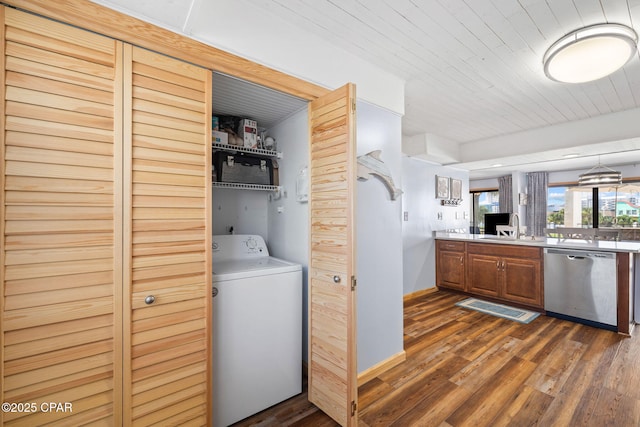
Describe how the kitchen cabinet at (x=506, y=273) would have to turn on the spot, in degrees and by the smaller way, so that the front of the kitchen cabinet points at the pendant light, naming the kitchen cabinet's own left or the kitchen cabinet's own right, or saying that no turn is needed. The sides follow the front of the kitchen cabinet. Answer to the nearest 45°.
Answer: approximately 180°

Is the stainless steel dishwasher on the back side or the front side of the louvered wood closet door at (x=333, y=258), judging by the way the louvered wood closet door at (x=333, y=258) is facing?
on the back side

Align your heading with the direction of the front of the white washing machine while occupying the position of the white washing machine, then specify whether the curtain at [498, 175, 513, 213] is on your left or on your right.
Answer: on your left

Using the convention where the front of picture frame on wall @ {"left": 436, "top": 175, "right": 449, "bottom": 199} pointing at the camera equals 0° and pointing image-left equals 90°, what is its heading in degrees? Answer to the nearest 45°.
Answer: approximately 315°

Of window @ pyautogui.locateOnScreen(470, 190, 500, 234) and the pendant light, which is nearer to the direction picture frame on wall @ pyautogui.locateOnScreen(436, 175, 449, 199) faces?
the pendant light

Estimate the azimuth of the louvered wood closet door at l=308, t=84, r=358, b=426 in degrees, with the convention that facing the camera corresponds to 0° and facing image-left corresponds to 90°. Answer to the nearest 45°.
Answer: approximately 45°

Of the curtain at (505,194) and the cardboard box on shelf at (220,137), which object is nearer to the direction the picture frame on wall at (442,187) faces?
the cardboard box on shelf

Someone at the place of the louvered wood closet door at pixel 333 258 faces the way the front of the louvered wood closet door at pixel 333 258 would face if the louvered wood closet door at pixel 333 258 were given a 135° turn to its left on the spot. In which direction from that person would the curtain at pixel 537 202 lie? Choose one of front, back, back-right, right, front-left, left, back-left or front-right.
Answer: front-left

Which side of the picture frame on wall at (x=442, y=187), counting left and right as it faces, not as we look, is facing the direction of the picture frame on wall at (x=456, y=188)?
left
